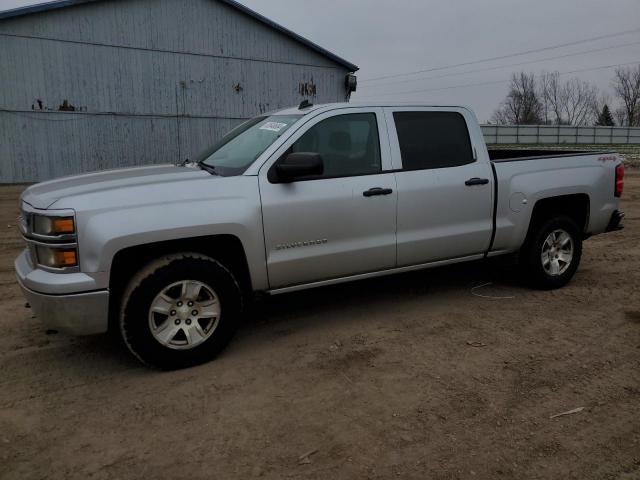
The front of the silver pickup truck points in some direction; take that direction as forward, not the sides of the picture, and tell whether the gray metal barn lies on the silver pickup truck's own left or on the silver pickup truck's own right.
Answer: on the silver pickup truck's own right

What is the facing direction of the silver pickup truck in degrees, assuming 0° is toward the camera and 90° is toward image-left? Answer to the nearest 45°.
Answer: approximately 45°
